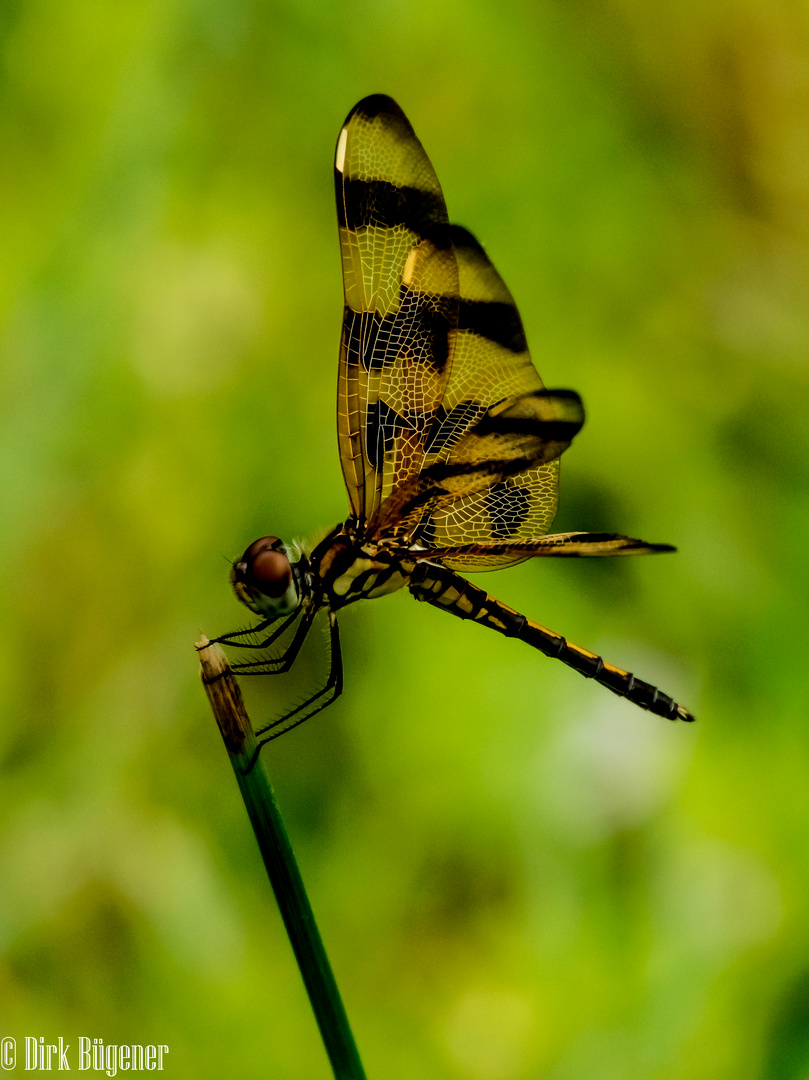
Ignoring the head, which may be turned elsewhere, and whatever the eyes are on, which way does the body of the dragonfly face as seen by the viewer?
to the viewer's left
